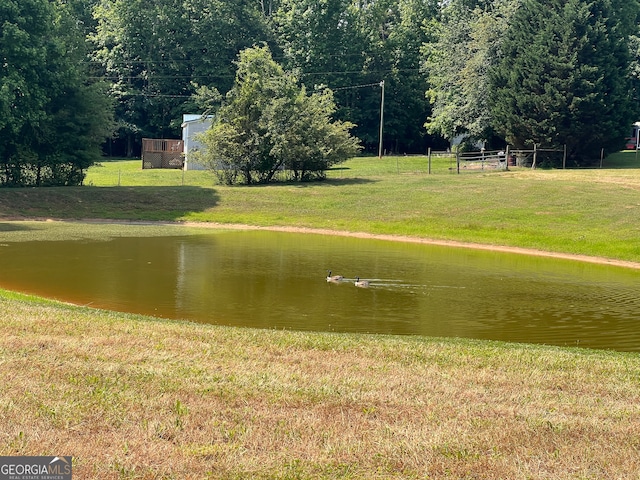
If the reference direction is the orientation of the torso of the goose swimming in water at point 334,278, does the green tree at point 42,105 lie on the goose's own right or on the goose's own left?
on the goose's own right

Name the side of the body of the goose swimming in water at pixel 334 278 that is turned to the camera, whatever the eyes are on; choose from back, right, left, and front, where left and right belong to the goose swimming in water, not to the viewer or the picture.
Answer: left

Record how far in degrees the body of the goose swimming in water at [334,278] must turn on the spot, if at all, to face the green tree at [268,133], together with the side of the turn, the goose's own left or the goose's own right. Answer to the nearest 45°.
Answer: approximately 90° to the goose's own right
